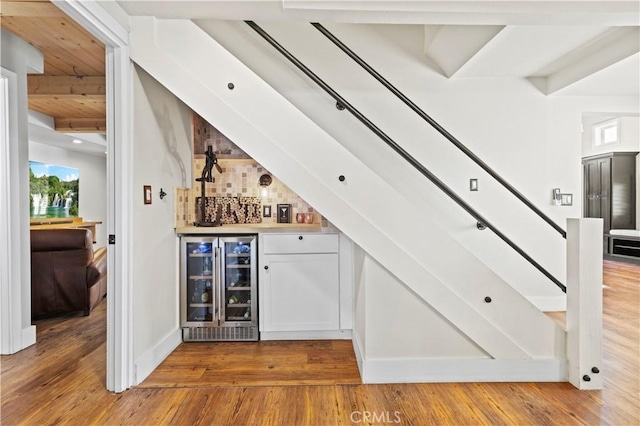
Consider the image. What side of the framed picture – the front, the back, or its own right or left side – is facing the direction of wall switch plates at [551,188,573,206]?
left

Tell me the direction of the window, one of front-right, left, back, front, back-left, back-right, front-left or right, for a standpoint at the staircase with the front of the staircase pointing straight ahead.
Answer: front-left

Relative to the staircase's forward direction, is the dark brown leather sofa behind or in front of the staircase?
behind

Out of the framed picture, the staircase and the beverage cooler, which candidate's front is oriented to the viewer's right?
the staircase

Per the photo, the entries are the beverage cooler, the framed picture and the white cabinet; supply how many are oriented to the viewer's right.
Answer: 0

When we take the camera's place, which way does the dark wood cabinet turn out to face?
facing the viewer and to the left of the viewer

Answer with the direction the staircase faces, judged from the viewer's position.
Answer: facing to the right of the viewer

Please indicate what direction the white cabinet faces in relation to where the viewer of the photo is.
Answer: facing the viewer

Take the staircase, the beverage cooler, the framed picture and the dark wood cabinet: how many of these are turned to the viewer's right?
1

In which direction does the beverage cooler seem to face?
toward the camera

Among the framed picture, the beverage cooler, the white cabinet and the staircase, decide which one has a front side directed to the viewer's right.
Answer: the staircase
